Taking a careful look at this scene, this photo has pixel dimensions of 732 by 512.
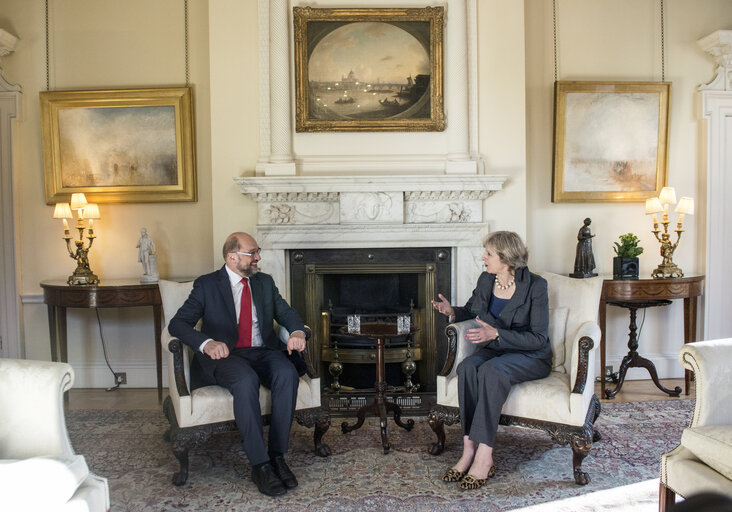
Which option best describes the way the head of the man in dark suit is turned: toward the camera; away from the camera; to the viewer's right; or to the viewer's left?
to the viewer's right

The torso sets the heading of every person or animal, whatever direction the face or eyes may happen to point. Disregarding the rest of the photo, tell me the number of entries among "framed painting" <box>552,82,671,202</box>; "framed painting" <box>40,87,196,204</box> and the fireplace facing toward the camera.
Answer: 3

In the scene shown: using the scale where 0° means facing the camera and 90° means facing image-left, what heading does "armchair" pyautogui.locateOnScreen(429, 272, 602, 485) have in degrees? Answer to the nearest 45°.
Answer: approximately 45°

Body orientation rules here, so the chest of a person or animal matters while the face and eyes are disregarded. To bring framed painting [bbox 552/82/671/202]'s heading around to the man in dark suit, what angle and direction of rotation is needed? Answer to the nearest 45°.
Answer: approximately 45° to its right

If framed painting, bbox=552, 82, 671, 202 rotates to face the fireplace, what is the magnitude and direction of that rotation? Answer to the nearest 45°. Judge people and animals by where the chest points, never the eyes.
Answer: approximately 45° to its right

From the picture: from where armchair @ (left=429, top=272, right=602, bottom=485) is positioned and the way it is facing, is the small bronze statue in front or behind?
behind

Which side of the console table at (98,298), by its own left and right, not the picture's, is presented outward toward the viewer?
front

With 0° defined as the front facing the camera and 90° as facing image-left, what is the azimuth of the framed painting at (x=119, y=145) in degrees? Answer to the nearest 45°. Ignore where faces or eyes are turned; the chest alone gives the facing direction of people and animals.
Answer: approximately 0°

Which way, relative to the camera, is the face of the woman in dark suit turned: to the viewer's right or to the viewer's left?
to the viewer's left

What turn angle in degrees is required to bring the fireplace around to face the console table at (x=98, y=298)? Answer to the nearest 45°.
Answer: approximately 90° to its right

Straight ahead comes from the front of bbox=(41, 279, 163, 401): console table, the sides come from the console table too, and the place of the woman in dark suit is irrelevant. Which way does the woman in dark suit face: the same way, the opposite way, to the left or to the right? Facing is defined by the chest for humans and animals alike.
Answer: to the right

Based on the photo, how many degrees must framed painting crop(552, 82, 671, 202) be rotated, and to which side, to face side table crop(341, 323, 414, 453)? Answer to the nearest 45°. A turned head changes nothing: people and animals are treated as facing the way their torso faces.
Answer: approximately 45° to its right
